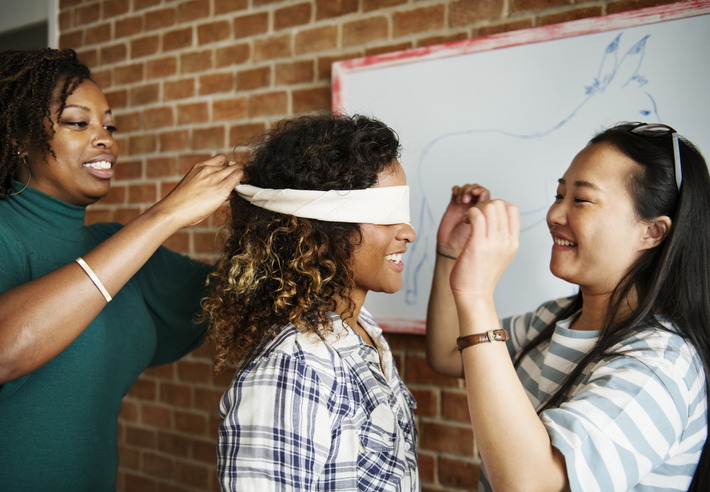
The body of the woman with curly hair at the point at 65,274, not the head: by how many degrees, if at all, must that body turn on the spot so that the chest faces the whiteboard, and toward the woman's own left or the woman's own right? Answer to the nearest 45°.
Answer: approximately 45° to the woman's own left

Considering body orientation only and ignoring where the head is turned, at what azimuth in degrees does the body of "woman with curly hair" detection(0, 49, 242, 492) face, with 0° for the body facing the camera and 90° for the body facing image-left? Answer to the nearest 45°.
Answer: approximately 315°

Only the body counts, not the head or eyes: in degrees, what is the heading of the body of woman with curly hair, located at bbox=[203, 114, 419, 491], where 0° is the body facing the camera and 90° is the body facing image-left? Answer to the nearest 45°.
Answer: approximately 270°

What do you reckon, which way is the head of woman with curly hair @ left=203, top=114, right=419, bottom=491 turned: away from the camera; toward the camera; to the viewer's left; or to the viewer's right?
to the viewer's right

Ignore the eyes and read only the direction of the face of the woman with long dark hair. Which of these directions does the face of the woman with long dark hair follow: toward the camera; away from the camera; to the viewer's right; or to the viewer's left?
to the viewer's left
